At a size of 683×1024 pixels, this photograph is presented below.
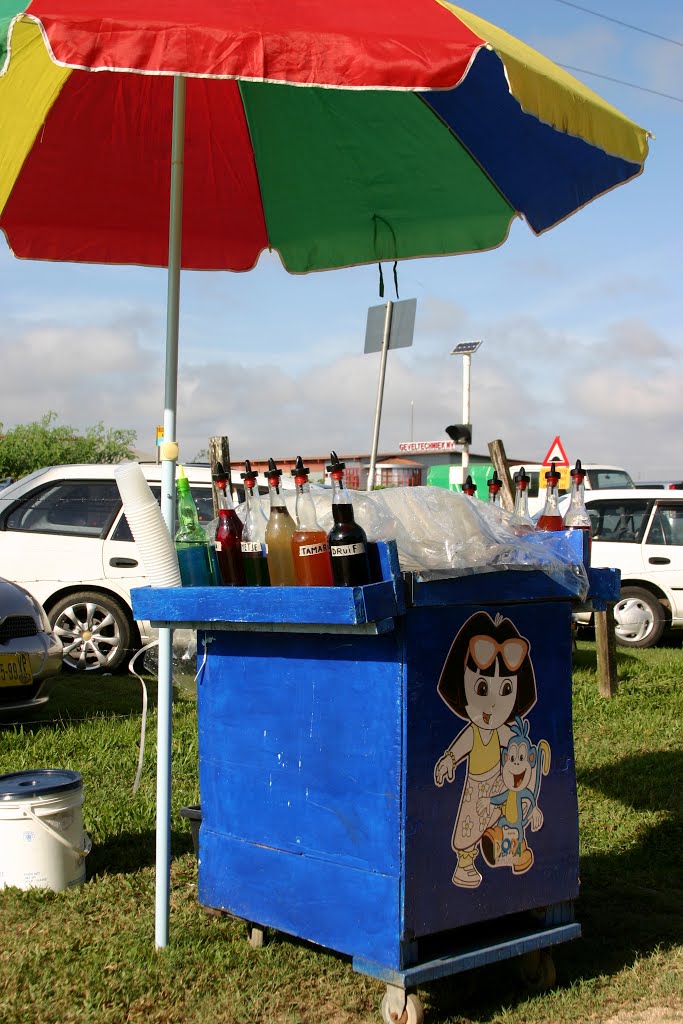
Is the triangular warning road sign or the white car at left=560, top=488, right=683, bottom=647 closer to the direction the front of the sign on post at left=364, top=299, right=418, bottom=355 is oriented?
the triangular warning road sign

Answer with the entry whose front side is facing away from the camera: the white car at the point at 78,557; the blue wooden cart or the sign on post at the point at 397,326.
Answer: the sign on post

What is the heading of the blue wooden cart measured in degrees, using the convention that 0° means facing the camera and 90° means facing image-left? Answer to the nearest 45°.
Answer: approximately 315°

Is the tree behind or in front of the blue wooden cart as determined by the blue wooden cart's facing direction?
behind

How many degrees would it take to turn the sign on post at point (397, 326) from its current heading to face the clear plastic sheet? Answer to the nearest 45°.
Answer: approximately 180°

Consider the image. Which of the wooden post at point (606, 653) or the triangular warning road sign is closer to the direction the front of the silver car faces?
the wooden post

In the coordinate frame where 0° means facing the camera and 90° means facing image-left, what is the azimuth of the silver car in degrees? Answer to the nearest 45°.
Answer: approximately 315°

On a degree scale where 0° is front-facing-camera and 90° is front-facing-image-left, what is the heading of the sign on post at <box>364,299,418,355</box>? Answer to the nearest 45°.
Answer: approximately 180°
